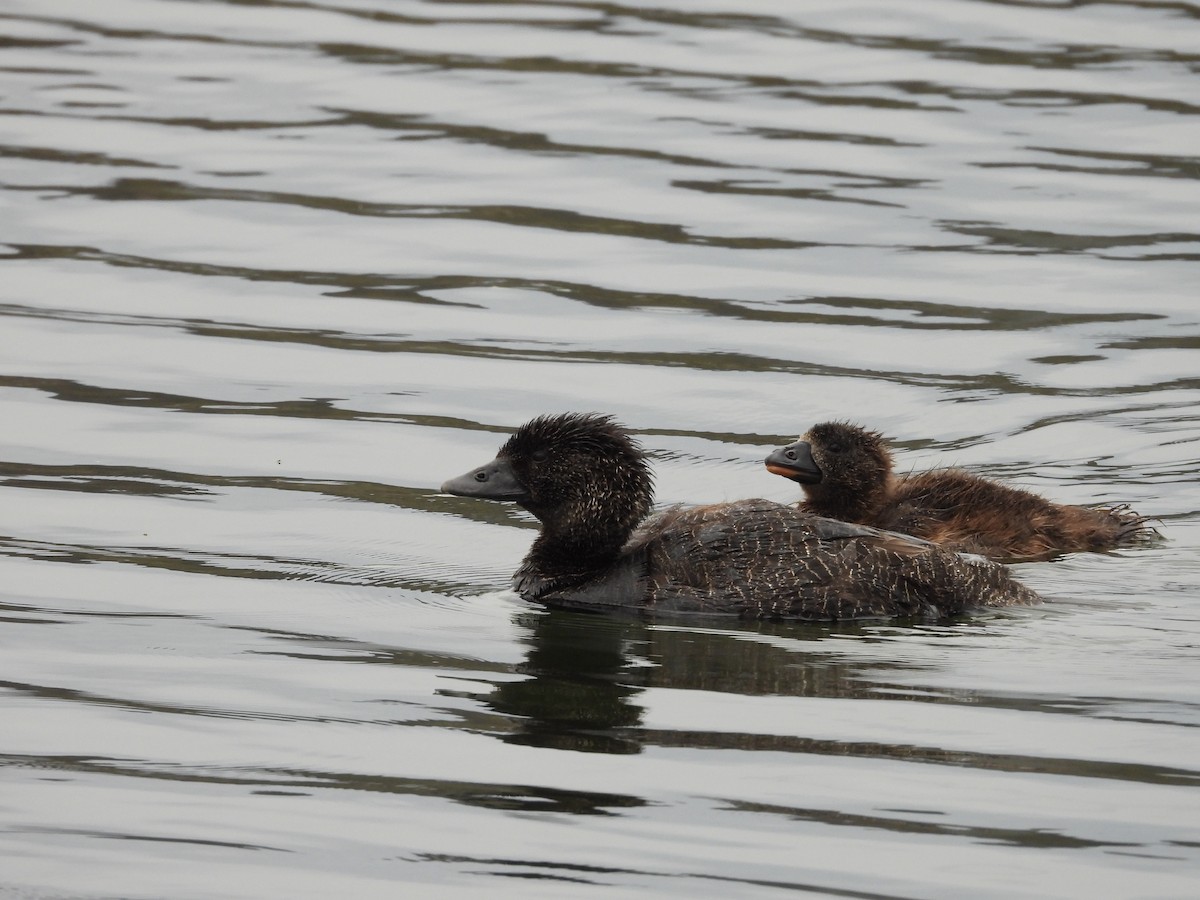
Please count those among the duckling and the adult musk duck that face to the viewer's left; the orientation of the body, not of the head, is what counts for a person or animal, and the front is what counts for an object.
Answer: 2

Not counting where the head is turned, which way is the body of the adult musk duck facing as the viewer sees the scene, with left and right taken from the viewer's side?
facing to the left of the viewer

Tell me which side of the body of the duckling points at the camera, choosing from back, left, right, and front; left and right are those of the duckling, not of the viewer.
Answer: left

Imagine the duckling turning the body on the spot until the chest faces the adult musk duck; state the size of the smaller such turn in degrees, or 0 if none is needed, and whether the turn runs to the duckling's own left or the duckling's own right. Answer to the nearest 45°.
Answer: approximately 45° to the duckling's own left

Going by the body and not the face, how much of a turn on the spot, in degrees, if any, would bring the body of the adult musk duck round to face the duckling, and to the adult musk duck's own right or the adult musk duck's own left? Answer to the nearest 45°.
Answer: approximately 135° to the adult musk duck's own right
